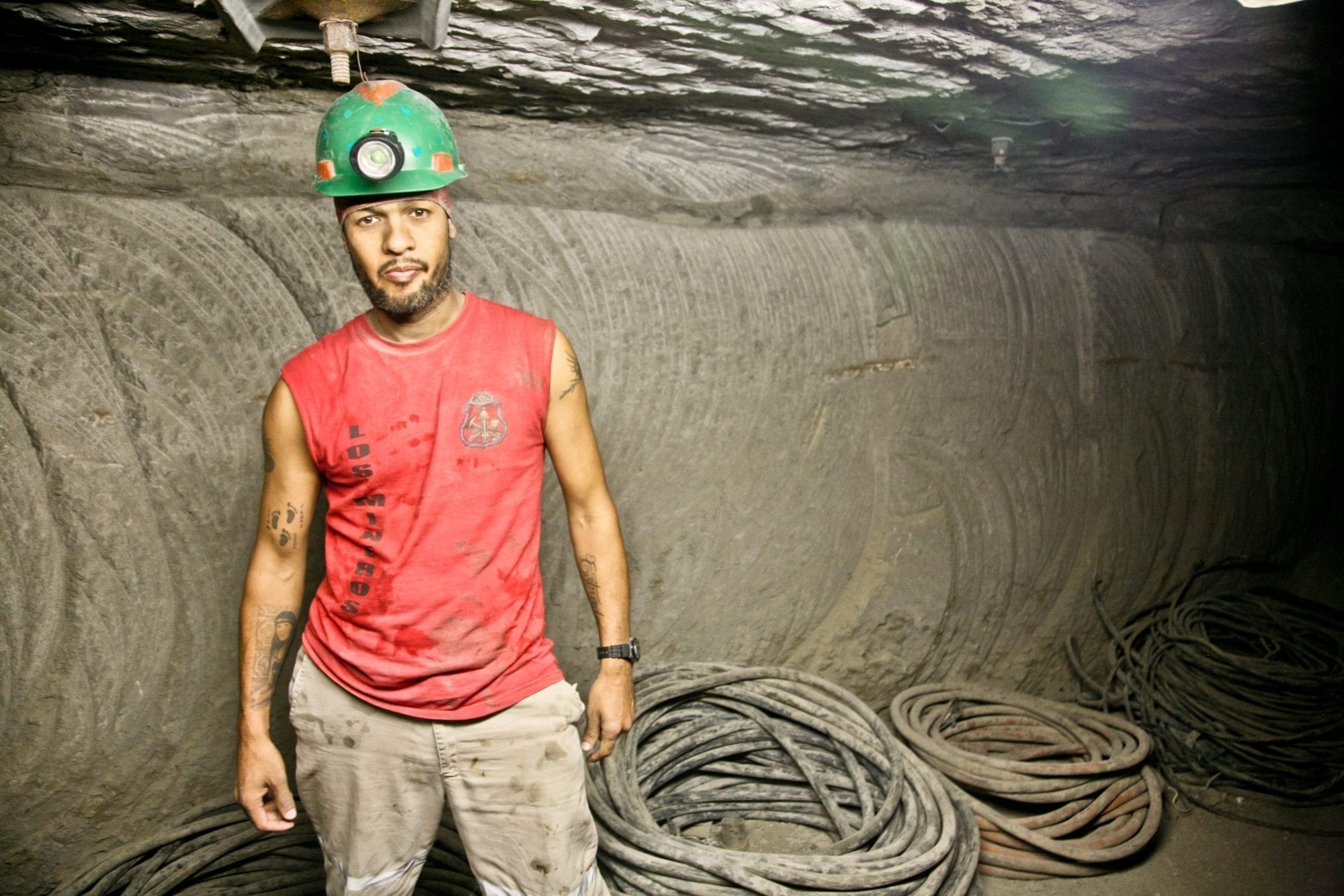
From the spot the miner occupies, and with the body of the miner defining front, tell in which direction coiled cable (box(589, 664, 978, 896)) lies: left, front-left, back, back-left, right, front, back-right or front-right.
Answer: back-left

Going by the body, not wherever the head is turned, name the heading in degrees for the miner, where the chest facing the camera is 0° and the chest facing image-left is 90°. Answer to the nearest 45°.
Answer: approximately 0°

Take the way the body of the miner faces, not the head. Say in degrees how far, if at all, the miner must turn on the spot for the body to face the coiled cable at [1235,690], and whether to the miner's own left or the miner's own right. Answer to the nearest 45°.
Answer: approximately 135° to the miner's own left

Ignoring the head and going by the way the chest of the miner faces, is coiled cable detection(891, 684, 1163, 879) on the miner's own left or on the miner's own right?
on the miner's own left
